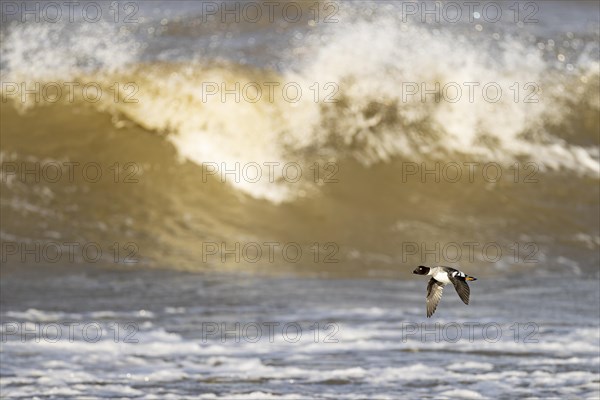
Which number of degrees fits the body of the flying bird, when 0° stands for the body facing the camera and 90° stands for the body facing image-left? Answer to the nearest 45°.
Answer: approximately 90°
